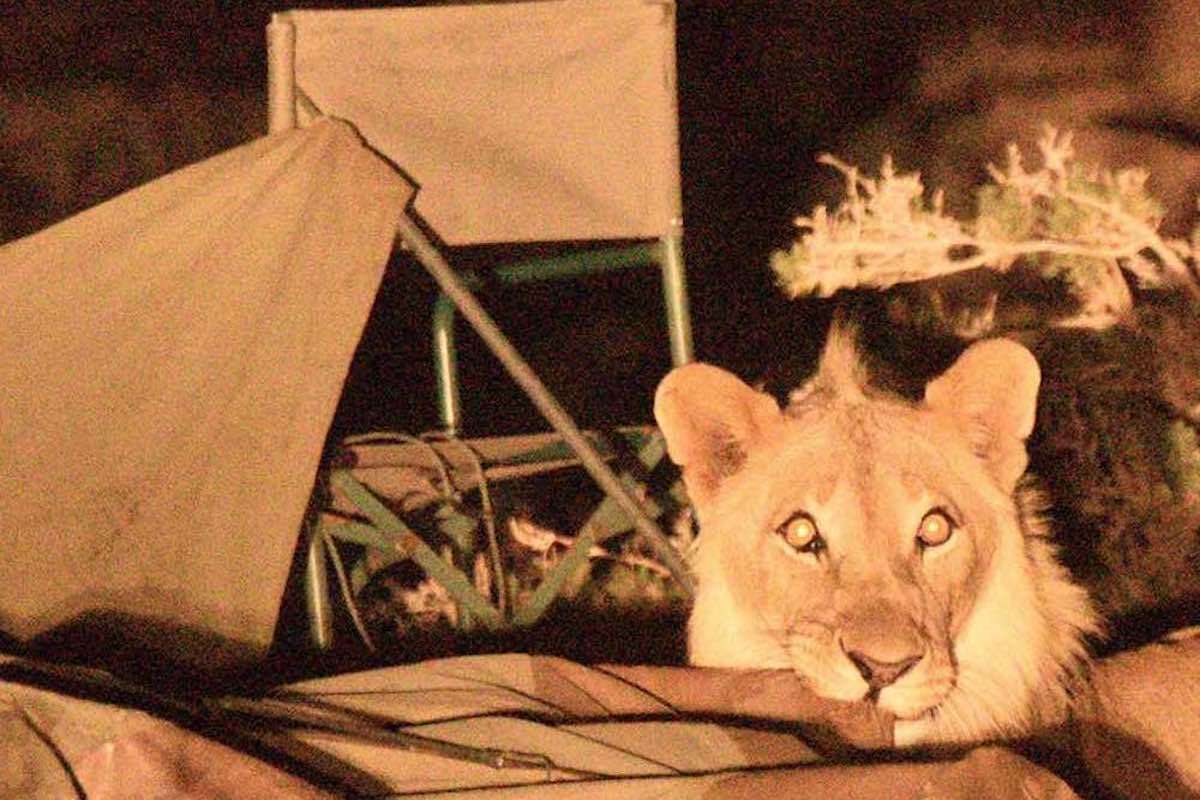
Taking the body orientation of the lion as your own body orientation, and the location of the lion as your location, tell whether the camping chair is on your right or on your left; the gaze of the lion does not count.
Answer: on your right

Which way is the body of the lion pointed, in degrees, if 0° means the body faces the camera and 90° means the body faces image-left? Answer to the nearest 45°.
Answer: approximately 0°
